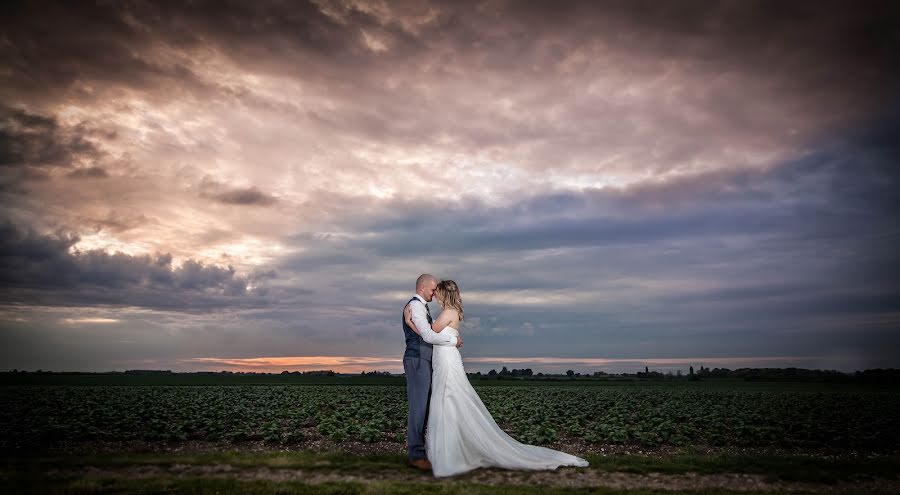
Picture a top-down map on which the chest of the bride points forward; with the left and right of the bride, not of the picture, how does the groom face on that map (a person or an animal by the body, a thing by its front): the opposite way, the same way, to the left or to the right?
the opposite way

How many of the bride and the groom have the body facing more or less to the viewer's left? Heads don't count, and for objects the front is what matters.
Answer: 1

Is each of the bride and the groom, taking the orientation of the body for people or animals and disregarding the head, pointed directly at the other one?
yes

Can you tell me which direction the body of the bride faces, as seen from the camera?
to the viewer's left

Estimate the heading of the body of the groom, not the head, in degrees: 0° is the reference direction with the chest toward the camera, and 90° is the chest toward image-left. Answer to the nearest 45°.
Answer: approximately 270°
